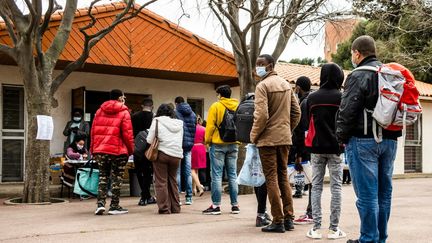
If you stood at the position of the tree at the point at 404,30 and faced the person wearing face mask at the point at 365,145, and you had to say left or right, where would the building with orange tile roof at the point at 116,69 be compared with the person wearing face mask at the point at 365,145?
right

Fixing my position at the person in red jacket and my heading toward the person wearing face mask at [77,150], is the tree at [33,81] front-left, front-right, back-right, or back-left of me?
front-left

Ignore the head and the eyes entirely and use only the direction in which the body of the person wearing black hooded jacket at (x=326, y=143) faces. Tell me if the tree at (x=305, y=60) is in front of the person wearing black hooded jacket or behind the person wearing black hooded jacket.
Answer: in front

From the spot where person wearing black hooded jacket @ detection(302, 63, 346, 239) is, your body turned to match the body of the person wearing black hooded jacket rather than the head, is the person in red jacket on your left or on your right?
on your left

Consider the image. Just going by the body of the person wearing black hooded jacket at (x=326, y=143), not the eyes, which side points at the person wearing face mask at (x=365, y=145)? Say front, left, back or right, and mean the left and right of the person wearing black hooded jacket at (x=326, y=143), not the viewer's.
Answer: back

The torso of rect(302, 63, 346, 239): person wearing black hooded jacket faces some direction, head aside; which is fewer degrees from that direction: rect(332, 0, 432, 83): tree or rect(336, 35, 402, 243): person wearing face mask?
the tree

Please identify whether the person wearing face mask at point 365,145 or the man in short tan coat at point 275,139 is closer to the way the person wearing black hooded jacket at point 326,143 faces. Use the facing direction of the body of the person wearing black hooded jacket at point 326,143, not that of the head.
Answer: the man in short tan coat

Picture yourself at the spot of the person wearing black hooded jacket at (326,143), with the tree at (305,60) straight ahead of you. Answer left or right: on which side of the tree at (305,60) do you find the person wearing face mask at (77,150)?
left

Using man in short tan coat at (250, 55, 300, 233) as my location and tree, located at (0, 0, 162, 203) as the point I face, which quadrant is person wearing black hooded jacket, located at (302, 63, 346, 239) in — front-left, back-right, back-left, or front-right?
back-right
